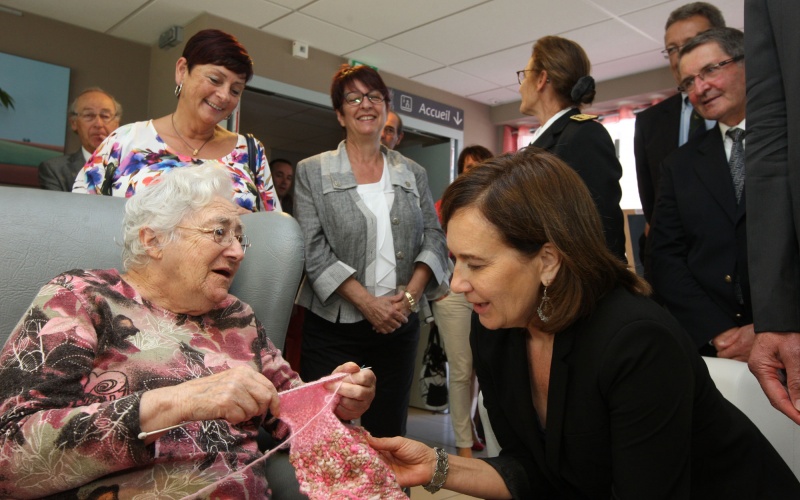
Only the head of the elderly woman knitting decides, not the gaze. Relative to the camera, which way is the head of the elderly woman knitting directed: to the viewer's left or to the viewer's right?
to the viewer's right

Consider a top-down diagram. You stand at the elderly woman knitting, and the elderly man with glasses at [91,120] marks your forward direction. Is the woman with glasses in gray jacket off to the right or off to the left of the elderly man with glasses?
right

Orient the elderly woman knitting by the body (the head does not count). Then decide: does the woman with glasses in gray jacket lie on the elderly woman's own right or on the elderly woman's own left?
on the elderly woman's own left

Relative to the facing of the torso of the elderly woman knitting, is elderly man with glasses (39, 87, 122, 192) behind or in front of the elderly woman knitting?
behind

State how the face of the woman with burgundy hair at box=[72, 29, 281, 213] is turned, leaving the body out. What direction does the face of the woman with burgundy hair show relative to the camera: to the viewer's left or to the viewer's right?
to the viewer's right

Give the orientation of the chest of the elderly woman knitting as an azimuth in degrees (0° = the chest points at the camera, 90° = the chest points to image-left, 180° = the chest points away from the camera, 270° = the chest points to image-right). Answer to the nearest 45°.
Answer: approximately 315°

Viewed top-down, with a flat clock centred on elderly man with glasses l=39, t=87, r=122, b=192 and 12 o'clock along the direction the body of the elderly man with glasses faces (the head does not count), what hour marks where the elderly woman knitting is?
The elderly woman knitting is roughly at 12 o'clock from the elderly man with glasses.

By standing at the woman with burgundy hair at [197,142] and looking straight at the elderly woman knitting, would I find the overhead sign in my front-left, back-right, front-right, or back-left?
back-left

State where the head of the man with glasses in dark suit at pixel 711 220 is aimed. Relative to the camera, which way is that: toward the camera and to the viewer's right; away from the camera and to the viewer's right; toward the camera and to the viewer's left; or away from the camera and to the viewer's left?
toward the camera and to the viewer's left

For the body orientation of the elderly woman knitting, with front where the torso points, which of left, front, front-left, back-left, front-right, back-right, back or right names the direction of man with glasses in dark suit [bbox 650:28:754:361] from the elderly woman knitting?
front-left
